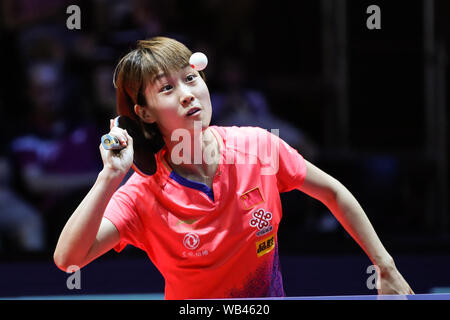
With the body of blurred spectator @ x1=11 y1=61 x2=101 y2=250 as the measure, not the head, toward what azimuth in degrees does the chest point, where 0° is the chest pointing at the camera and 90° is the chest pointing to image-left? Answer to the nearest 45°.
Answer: approximately 0°

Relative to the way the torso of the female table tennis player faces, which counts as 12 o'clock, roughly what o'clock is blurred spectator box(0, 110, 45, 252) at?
The blurred spectator is roughly at 5 o'clock from the female table tennis player.

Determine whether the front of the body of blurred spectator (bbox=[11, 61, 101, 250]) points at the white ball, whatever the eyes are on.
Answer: yes

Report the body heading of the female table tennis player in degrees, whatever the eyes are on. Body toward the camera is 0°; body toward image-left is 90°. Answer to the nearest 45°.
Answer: approximately 0°
